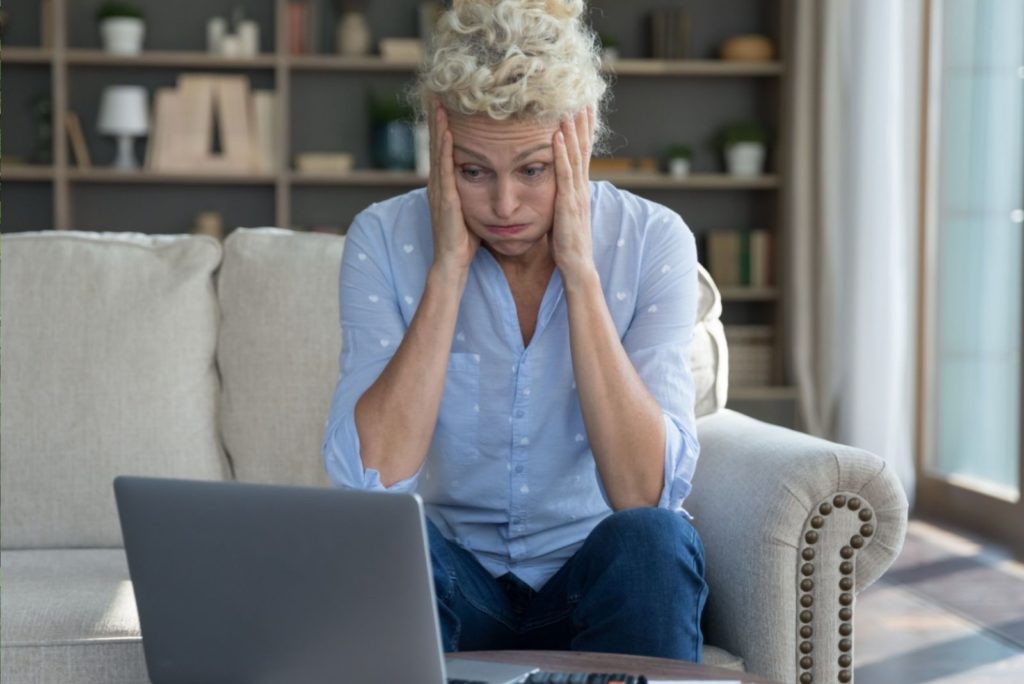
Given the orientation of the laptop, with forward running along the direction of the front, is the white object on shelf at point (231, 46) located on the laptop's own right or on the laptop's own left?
on the laptop's own left

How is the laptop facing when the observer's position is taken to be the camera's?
facing away from the viewer and to the right of the viewer

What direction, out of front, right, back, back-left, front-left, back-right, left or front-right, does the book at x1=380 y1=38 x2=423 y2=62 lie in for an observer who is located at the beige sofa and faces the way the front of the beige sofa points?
back

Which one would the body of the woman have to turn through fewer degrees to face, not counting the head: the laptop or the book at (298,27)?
the laptop

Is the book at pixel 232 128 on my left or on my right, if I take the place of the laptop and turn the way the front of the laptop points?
on my left

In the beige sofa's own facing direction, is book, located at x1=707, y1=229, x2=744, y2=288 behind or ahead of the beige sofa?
behind

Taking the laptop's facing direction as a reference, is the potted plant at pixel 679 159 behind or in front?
in front

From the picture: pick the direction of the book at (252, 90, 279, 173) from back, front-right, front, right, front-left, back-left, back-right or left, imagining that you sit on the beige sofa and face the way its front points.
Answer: back

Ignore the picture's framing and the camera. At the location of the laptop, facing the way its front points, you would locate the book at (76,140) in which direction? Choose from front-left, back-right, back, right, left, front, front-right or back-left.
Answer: front-left

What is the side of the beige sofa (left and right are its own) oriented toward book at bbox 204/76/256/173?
back

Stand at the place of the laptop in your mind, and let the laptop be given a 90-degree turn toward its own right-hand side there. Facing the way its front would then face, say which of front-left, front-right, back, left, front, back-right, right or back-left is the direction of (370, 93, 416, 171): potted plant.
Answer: back-left
